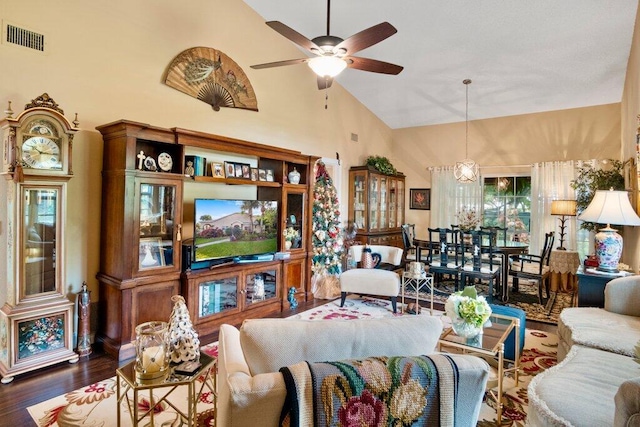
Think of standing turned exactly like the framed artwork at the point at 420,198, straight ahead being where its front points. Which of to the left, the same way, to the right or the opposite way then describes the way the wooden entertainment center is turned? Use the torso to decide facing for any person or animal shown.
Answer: to the left

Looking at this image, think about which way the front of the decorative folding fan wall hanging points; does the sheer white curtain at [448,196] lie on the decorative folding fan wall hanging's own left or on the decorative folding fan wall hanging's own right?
on the decorative folding fan wall hanging's own left

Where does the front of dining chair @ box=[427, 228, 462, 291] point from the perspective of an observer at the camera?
facing away from the viewer

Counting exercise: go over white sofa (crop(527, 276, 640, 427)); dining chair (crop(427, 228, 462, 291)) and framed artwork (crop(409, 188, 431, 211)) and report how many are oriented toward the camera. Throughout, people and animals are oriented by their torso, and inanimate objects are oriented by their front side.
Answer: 1

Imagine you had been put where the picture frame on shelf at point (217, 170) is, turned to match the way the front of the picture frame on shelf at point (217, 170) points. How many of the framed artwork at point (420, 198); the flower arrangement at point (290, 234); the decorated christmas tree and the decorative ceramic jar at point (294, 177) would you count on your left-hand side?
4

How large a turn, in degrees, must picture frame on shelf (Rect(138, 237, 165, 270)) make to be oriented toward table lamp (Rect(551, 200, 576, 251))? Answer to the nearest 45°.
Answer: approximately 45° to its left

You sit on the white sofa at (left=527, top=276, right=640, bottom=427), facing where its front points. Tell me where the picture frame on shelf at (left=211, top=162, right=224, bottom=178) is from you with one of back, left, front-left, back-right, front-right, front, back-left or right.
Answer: front

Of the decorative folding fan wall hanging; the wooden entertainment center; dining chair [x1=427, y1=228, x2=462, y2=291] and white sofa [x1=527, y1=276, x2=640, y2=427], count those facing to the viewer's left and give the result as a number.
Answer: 1

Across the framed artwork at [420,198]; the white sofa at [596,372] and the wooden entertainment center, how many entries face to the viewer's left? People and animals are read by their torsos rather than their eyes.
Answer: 1

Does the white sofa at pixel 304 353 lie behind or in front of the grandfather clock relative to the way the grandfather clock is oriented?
in front

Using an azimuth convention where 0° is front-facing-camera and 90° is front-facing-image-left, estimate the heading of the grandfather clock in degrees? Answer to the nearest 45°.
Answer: approximately 315°

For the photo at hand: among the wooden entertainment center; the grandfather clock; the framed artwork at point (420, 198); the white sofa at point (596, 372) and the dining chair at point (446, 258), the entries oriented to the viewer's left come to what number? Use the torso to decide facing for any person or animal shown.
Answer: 1

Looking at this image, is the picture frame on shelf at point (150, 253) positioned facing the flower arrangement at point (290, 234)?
no

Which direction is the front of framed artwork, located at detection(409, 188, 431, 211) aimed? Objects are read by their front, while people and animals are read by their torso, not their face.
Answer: toward the camera

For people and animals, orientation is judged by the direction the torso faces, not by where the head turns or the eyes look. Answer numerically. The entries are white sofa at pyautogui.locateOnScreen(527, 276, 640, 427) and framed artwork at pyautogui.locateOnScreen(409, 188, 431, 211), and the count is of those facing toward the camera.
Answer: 1

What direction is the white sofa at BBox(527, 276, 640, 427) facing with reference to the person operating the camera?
facing to the left of the viewer

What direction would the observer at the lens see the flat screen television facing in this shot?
facing the viewer and to the right of the viewer

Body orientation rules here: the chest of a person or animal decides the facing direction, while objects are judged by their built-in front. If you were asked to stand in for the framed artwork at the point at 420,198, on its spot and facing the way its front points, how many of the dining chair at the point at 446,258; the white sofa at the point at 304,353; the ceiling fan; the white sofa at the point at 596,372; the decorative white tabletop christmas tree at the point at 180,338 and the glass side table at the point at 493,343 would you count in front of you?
6

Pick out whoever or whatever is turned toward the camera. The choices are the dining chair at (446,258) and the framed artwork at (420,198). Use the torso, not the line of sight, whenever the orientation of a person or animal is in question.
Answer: the framed artwork
